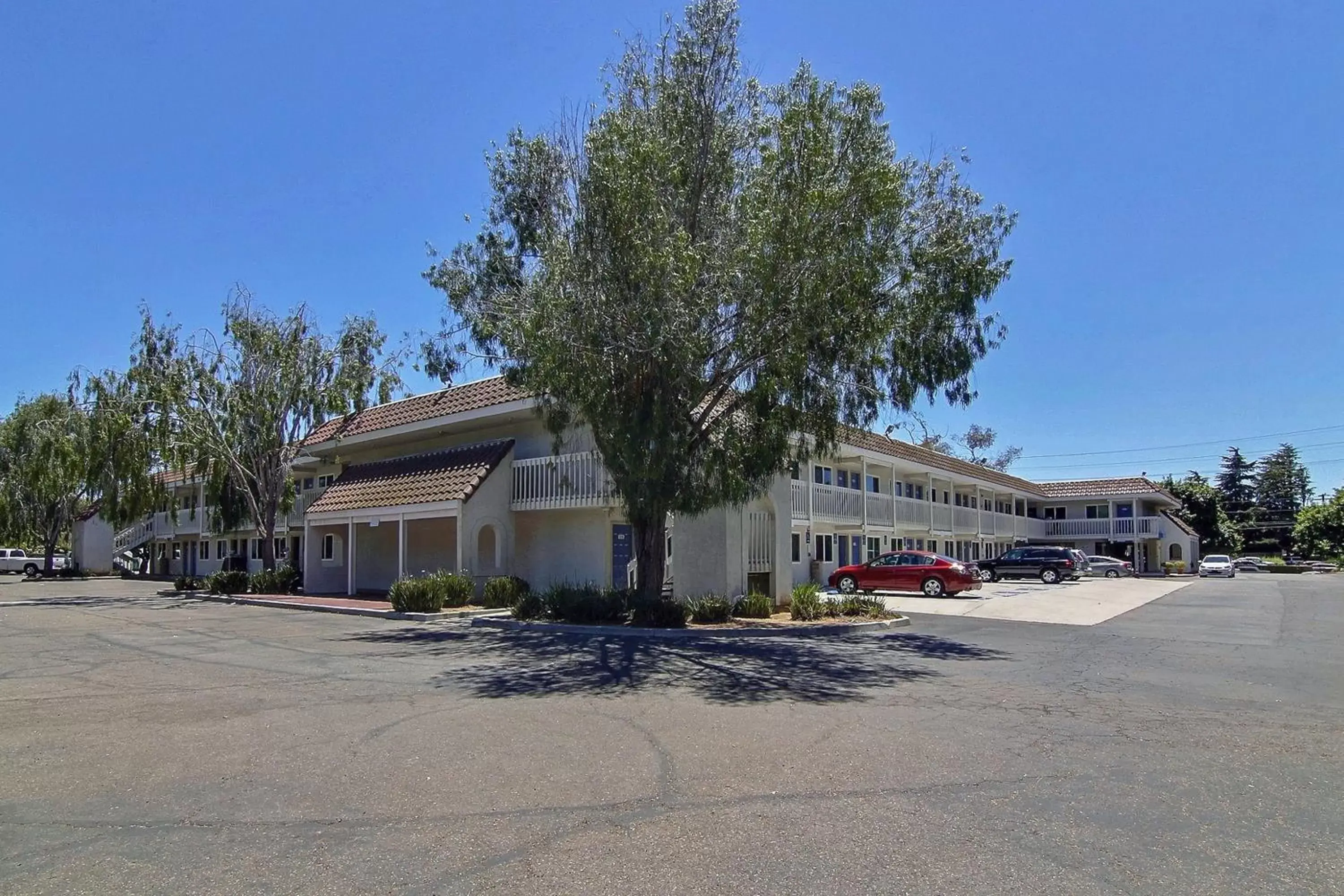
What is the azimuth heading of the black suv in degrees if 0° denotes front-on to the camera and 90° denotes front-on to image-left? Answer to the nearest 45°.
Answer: approximately 90°

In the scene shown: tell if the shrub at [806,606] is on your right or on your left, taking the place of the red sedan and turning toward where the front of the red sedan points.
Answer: on your left

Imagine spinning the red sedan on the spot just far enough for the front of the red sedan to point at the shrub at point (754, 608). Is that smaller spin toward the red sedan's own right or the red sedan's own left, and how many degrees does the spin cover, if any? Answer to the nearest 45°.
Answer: approximately 90° to the red sedan's own left

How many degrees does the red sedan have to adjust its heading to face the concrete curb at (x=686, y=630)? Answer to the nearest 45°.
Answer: approximately 90° to its left

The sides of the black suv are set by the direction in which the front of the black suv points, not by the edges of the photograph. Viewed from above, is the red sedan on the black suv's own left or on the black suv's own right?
on the black suv's own left

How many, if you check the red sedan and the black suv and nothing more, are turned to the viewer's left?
2
